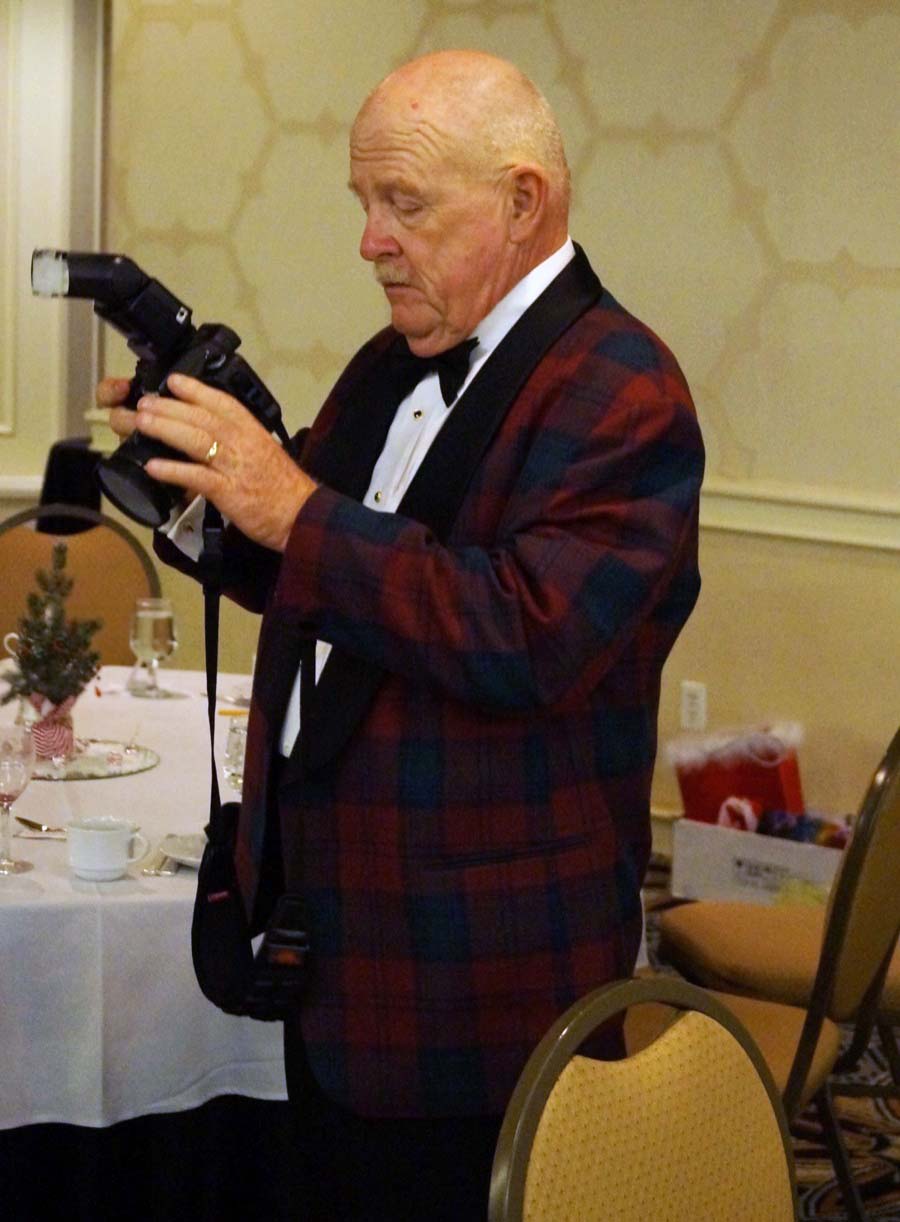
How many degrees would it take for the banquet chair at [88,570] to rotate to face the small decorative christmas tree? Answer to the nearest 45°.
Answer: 0° — it already faces it

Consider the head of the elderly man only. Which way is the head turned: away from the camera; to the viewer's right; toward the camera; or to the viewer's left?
to the viewer's left

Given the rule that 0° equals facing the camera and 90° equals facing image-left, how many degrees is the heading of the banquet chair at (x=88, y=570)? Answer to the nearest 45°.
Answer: approximately 0°

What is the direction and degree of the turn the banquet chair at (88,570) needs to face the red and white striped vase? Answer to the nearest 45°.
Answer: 0° — it already faces it

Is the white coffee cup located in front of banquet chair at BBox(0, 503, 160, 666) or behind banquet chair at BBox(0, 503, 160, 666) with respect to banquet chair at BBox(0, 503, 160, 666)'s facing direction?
in front

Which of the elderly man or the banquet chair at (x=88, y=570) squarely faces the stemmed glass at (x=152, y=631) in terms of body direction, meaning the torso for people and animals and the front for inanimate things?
the banquet chair

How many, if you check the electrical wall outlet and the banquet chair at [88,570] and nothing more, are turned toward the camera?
2

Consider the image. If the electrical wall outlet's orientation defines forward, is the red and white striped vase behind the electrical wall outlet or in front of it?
in front

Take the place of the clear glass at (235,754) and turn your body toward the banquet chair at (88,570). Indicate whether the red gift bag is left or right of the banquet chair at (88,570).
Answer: right

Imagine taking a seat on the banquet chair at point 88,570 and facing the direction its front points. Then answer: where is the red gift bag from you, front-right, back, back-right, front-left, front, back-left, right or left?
left
